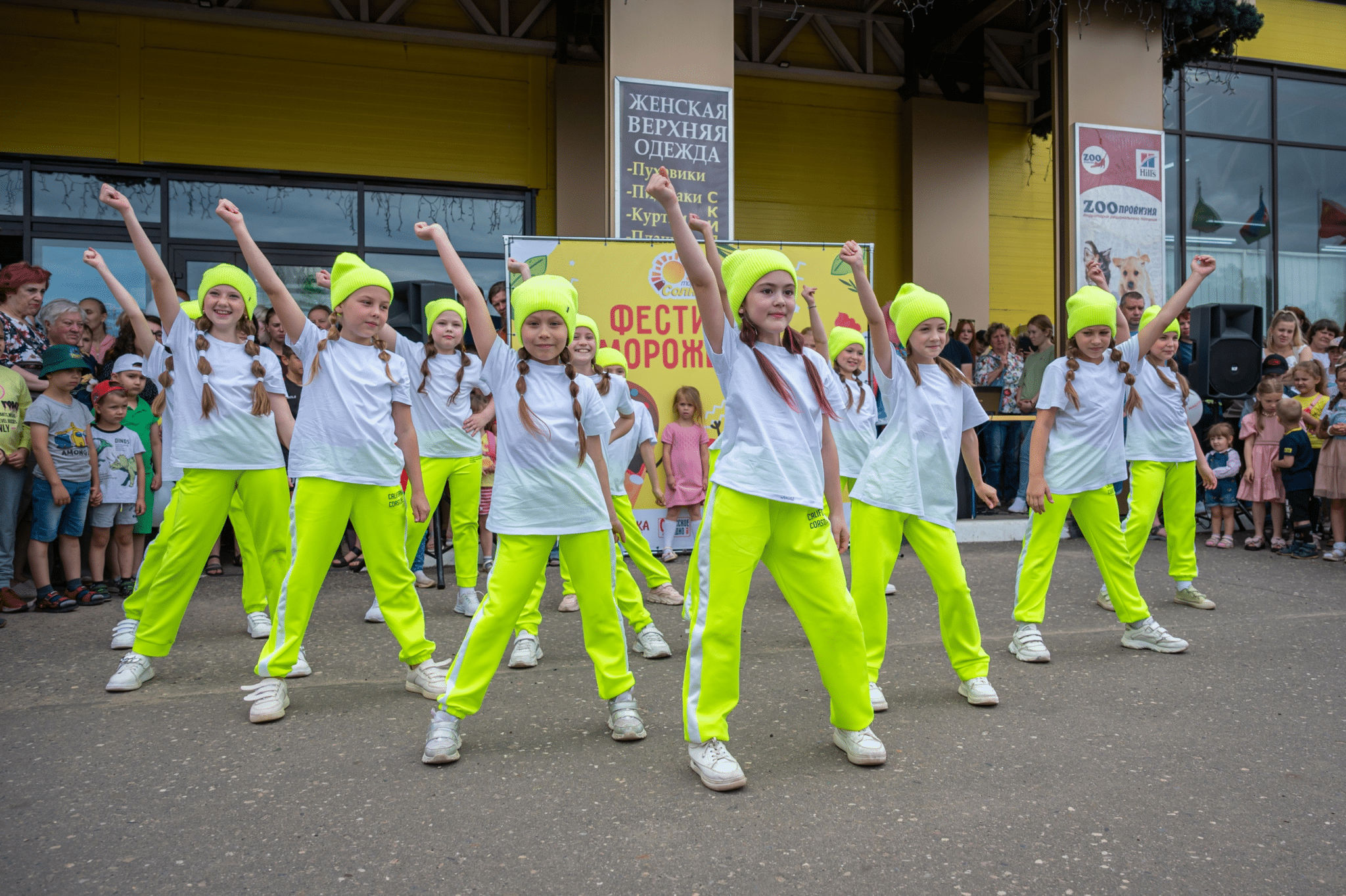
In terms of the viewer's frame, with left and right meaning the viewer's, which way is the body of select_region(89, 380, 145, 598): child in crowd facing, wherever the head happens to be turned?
facing the viewer and to the right of the viewer

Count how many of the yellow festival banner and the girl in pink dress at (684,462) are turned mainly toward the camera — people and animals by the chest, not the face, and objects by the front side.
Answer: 2

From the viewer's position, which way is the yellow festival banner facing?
facing the viewer

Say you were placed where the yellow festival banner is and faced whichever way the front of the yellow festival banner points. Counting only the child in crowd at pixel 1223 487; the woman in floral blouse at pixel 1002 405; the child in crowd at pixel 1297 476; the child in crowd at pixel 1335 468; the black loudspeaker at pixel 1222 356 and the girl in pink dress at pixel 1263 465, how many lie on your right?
0

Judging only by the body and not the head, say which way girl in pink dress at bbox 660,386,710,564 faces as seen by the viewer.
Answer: toward the camera

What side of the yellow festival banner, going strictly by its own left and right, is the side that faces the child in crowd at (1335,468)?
left

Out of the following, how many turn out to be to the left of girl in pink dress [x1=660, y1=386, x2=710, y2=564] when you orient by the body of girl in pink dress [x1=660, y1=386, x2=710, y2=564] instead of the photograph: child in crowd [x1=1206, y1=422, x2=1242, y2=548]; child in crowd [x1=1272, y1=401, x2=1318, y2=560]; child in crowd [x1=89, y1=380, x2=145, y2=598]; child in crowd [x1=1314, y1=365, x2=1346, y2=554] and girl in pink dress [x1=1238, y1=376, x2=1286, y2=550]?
4

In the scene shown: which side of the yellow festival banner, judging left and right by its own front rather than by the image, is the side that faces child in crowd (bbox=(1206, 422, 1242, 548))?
left

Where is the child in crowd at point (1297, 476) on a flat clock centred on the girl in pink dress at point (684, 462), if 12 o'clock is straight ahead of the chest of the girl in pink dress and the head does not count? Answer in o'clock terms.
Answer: The child in crowd is roughly at 9 o'clock from the girl in pink dress.

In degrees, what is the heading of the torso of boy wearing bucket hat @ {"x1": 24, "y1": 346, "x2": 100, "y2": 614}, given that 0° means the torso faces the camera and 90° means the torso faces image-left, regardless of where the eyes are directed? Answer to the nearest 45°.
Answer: approximately 315°

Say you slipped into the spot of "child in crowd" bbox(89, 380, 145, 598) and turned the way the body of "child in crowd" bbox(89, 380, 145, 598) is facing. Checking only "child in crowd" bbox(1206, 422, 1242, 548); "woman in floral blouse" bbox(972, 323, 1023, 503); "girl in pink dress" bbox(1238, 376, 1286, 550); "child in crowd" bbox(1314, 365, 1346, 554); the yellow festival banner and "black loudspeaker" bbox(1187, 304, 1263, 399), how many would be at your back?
0

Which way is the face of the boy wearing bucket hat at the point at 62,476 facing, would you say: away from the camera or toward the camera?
toward the camera

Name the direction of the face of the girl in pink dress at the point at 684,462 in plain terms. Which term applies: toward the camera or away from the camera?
toward the camera
